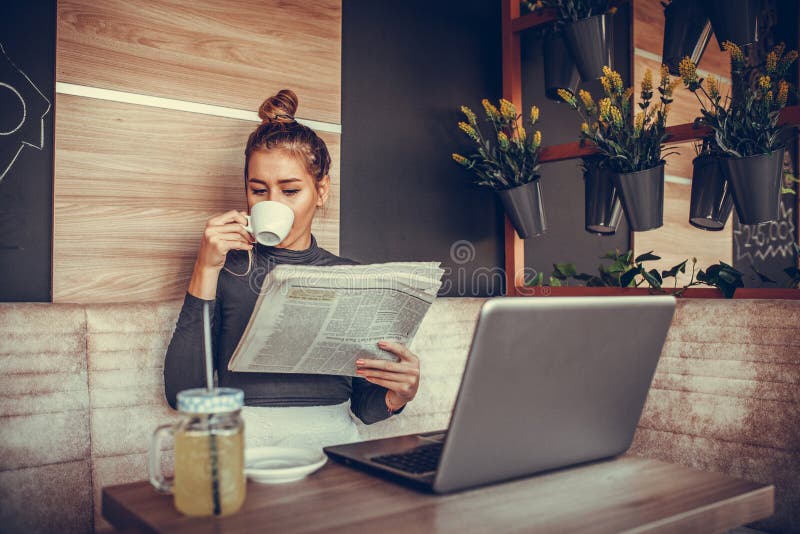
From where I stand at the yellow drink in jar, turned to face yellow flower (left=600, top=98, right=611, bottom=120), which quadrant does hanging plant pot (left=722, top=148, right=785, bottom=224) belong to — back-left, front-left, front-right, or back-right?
front-right

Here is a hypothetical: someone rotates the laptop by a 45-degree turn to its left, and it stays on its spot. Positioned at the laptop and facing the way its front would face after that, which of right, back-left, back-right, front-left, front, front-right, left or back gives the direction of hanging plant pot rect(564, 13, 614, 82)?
right

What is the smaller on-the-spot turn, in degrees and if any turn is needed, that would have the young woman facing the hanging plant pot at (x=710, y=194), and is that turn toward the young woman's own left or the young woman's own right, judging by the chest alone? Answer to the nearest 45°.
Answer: approximately 90° to the young woman's own left

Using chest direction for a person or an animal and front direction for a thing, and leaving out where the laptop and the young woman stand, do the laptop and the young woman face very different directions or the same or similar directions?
very different directions

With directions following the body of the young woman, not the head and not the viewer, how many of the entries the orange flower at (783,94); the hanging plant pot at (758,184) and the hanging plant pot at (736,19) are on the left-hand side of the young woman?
3

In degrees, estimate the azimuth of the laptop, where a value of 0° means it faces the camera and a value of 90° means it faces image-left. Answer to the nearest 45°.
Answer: approximately 135°

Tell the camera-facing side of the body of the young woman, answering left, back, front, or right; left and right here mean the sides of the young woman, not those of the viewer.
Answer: front

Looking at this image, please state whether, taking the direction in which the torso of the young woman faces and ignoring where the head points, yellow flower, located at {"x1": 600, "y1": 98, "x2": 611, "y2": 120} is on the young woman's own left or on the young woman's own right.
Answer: on the young woman's own left

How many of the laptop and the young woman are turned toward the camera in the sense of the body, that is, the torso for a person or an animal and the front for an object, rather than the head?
1

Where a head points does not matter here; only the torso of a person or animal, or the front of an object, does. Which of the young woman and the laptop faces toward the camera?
the young woman

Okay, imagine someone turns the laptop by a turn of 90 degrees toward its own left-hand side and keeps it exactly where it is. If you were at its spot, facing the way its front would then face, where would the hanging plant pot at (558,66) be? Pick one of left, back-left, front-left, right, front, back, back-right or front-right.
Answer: back-right

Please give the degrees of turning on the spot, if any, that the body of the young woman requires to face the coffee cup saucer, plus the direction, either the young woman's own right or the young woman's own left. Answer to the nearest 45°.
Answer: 0° — they already face it
